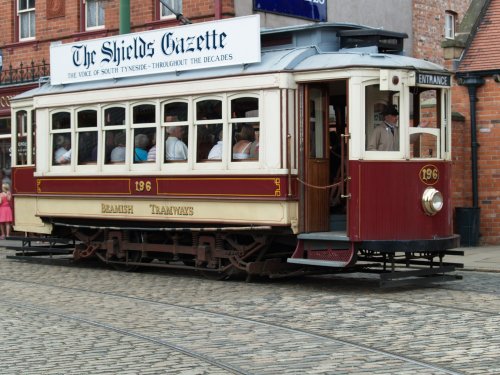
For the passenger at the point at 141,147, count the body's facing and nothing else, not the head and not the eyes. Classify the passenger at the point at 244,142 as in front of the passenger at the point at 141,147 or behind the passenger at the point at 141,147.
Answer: behind

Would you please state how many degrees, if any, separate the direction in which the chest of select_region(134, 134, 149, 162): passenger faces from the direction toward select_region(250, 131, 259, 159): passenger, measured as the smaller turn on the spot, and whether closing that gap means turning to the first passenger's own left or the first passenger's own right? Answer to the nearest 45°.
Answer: approximately 135° to the first passenger's own right

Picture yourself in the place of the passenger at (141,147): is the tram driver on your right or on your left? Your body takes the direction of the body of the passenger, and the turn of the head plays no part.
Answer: on your right

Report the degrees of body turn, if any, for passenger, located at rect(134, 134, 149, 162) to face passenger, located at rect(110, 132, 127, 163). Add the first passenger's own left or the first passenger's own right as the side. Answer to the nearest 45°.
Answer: approximately 45° to the first passenger's own left
